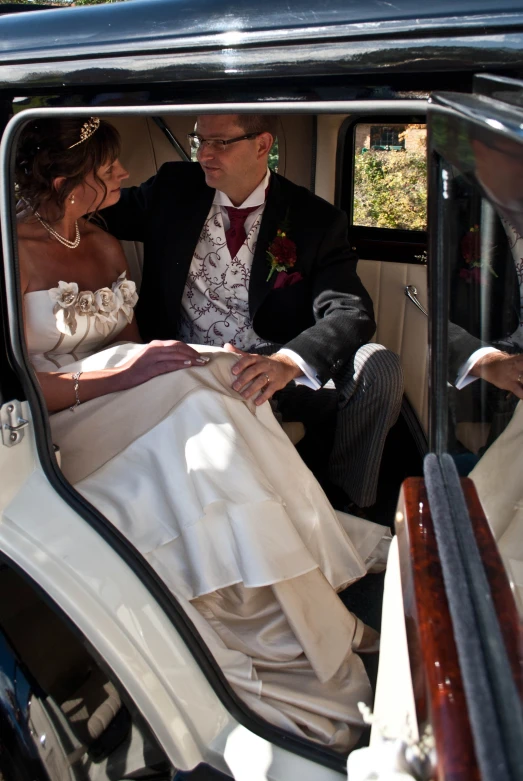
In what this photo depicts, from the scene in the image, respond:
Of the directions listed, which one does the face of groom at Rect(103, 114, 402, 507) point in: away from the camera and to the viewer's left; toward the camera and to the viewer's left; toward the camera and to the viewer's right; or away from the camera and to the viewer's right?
toward the camera and to the viewer's left

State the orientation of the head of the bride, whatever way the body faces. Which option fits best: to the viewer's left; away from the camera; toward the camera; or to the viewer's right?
to the viewer's right

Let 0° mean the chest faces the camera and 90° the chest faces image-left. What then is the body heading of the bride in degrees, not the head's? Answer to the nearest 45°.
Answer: approximately 315°
